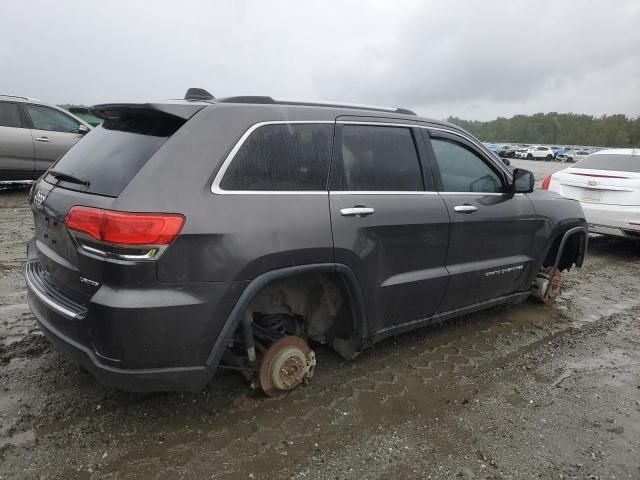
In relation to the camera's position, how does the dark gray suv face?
facing away from the viewer and to the right of the viewer

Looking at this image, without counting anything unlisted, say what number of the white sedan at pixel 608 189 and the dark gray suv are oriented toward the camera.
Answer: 0

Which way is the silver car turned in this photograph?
to the viewer's right

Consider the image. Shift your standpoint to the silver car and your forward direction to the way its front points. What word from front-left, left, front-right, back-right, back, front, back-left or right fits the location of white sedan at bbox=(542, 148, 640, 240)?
front-right

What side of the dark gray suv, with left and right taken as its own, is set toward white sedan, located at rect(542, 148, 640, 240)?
front

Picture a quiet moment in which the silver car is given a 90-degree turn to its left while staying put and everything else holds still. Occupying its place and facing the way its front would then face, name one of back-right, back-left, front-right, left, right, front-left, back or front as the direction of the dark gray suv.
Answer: back

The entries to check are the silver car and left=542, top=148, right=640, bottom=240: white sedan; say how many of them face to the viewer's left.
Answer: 0

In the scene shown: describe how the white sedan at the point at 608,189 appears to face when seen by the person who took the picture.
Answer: facing away from the viewer and to the right of the viewer

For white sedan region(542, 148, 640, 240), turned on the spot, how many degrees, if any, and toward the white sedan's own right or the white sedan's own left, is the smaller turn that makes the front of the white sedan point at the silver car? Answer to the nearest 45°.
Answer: approximately 135° to the white sedan's own left
